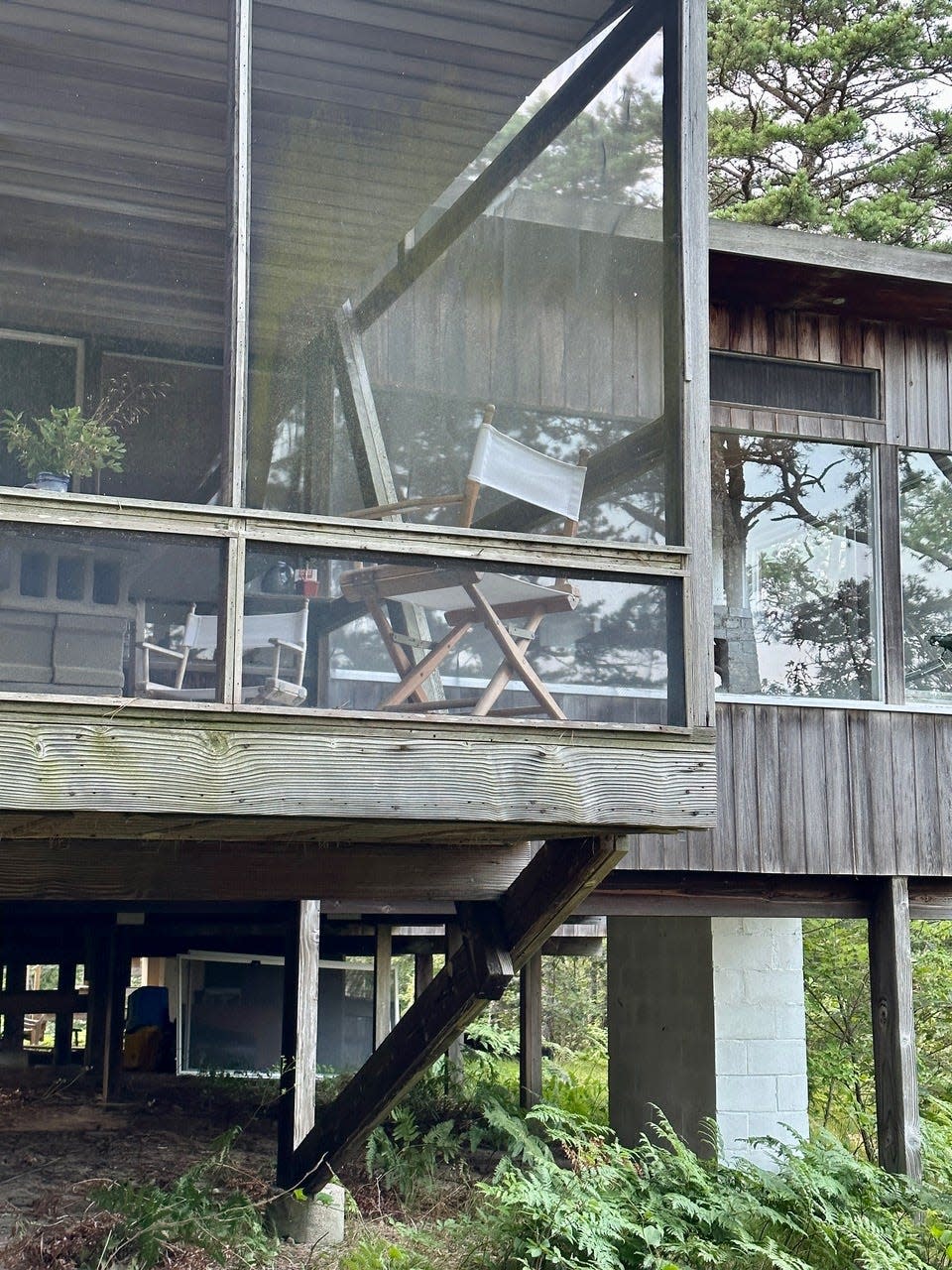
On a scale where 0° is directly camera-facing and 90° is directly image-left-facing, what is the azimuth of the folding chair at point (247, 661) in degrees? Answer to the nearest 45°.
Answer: approximately 45°

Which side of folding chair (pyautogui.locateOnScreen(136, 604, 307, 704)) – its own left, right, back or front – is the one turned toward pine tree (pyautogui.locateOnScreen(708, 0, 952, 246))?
back

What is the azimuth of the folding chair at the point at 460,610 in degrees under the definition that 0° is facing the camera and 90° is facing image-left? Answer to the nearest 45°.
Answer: approximately 135°

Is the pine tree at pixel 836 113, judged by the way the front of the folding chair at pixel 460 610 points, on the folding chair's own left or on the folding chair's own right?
on the folding chair's own right

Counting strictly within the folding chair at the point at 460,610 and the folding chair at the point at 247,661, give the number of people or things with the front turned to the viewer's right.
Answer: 0
